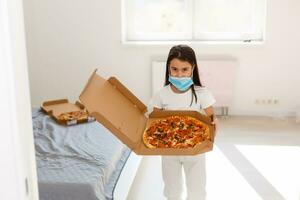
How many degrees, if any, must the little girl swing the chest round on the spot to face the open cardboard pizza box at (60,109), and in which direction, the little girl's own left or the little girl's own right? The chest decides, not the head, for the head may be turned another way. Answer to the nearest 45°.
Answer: approximately 135° to the little girl's own right

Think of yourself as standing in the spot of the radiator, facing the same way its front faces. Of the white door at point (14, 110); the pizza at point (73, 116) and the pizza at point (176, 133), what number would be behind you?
0

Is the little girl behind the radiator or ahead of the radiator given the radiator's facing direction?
ahead

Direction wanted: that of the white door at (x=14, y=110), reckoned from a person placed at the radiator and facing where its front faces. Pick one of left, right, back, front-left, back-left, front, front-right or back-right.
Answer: front

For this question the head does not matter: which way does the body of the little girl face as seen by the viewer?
toward the camera

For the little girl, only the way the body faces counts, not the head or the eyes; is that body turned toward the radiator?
no

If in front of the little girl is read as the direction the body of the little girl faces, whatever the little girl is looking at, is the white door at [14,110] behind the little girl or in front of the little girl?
in front

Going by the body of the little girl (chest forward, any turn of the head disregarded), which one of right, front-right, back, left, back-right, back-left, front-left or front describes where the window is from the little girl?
back

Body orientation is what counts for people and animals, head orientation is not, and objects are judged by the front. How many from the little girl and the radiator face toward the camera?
2

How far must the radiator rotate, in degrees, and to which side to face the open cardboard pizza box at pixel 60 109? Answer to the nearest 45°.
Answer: approximately 45° to its right

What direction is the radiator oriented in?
toward the camera

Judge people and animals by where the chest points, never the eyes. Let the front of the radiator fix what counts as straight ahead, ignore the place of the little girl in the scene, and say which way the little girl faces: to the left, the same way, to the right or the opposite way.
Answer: the same way

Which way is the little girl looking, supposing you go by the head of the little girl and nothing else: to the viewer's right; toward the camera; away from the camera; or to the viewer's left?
toward the camera
